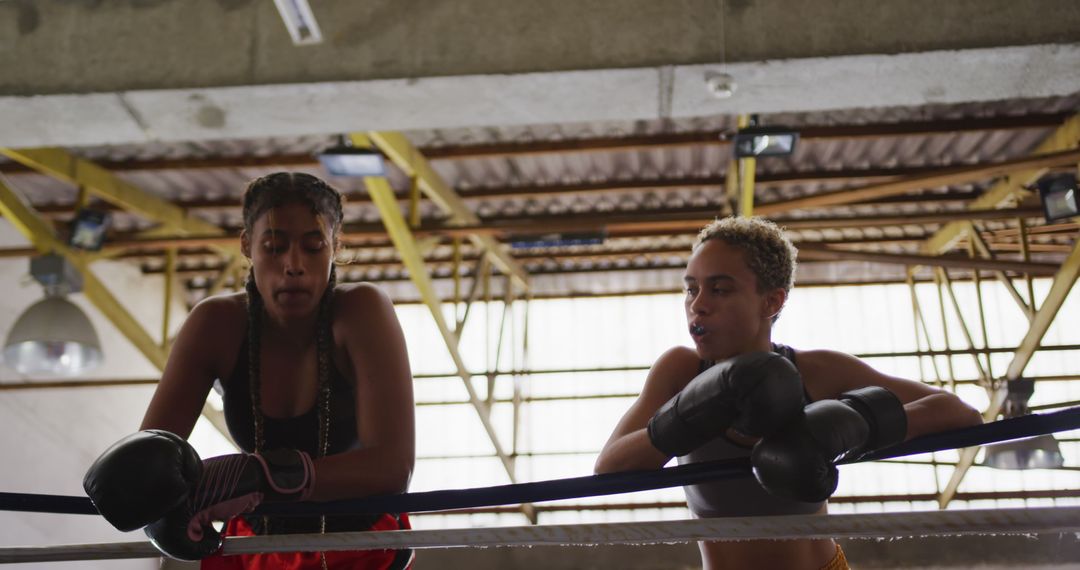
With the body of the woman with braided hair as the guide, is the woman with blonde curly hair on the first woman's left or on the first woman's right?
on the first woman's left

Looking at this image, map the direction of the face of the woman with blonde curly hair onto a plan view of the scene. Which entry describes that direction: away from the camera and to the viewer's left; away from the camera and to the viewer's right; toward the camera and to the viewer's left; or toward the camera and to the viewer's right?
toward the camera and to the viewer's left

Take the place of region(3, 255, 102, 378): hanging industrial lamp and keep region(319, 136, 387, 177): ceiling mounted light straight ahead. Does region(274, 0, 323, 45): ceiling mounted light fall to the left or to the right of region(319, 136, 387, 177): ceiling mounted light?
right

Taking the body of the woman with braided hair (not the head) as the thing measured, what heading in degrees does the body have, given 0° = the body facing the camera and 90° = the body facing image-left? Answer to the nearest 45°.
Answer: approximately 0°

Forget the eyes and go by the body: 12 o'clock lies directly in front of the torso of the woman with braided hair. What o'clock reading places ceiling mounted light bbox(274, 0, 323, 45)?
The ceiling mounted light is roughly at 6 o'clock from the woman with braided hair.

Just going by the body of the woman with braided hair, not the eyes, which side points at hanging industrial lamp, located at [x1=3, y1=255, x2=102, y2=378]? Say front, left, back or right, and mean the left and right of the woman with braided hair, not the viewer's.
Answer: back

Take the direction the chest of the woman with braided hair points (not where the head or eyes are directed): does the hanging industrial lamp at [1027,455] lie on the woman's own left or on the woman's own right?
on the woman's own left

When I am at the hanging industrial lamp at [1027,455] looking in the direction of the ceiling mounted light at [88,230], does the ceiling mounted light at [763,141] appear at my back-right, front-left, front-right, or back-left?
front-left

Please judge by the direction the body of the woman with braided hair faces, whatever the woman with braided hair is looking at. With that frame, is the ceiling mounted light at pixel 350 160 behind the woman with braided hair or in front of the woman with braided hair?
behind

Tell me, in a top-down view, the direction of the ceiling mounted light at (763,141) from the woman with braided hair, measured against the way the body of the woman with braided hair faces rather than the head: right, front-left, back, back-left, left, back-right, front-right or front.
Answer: back-left

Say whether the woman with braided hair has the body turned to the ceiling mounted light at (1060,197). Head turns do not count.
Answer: no

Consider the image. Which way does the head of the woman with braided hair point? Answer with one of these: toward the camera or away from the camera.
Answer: toward the camera

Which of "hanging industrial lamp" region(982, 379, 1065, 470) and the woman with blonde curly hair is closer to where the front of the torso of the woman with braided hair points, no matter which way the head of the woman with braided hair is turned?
the woman with blonde curly hair
